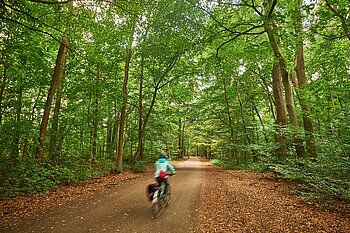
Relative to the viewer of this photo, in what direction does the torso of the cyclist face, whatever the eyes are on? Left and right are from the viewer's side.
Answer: facing away from the viewer and to the right of the viewer

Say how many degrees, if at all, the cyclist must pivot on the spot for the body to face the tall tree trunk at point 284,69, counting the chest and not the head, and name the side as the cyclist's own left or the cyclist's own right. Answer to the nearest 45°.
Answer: approximately 45° to the cyclist's own right

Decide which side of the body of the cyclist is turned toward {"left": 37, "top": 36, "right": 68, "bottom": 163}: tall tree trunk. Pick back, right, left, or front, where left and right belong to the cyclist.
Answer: left

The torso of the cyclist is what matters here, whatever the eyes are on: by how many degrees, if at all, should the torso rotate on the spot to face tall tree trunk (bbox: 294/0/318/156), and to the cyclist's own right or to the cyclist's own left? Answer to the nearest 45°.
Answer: approximately 45° to the cyclist's own right
